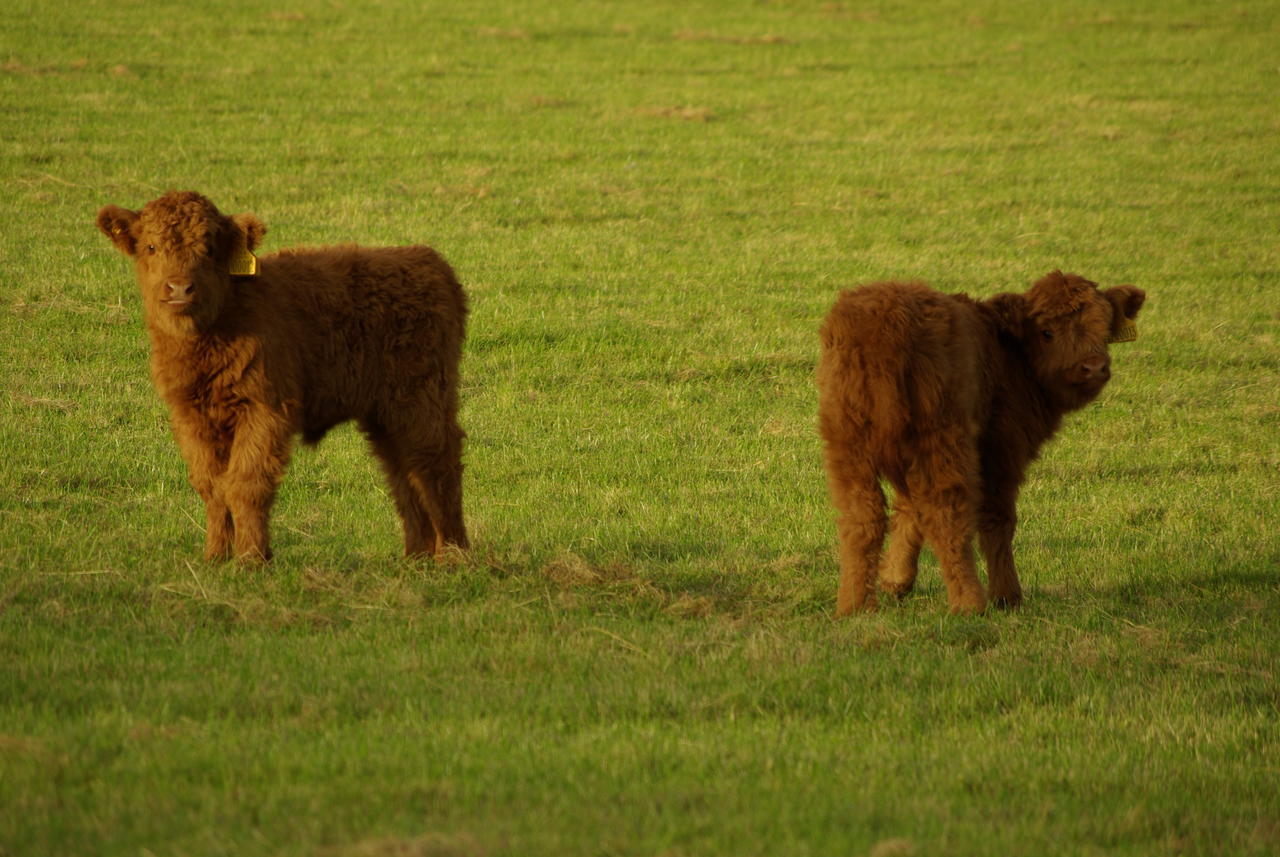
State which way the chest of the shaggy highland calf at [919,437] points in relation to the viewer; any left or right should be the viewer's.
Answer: facing away from the viewer and to the right of the viewer

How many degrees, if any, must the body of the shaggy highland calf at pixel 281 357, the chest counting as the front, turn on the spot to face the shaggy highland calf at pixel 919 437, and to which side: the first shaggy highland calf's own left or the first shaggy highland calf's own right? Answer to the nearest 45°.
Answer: approximately 90° to the first shaggy highland calf's own left

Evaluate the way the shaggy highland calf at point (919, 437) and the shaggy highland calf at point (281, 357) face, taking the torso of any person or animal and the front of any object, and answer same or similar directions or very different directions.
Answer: very different directions

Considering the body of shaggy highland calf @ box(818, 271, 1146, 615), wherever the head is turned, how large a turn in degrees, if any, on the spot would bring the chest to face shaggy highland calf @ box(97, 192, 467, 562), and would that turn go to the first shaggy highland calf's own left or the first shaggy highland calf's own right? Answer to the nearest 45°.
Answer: approximately 135° to the first shaggy highland calf's own left

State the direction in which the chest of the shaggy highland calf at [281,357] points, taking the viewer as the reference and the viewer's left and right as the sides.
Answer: facing the viewer and to the left of the viewer
